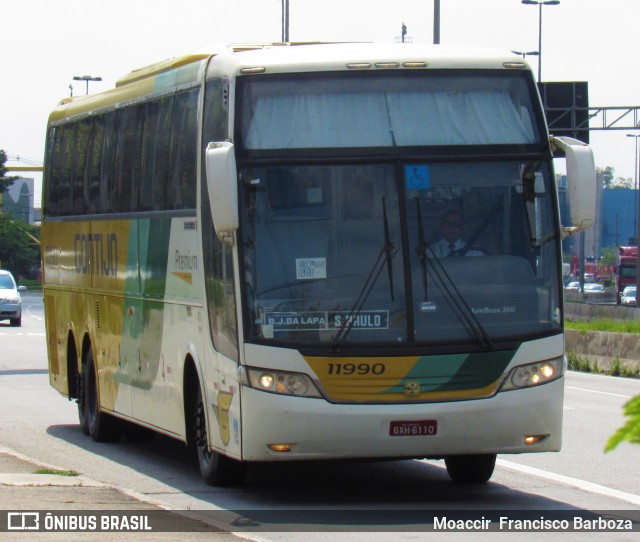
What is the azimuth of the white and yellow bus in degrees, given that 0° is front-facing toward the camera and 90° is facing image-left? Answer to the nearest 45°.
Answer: approximately 0°

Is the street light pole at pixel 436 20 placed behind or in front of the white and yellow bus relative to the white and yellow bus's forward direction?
behind

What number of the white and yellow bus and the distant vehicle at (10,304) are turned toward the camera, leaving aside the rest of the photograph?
2

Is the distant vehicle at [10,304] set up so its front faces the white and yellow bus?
yes

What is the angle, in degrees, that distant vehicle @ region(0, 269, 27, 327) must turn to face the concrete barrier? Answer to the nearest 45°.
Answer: approximately 45° to its left

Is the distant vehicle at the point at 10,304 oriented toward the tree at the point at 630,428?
yes

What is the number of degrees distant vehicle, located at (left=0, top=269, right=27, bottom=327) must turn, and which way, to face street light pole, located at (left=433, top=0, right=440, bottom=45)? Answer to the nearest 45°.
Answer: approximately 45° to its left

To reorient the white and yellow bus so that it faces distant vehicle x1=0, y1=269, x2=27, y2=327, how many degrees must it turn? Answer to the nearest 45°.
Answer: approximately 180°

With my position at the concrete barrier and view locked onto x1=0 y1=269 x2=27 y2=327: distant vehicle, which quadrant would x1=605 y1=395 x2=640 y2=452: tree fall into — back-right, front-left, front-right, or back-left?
back-left

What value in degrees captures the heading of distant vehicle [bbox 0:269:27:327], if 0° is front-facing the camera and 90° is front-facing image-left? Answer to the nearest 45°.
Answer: approximately 0°
